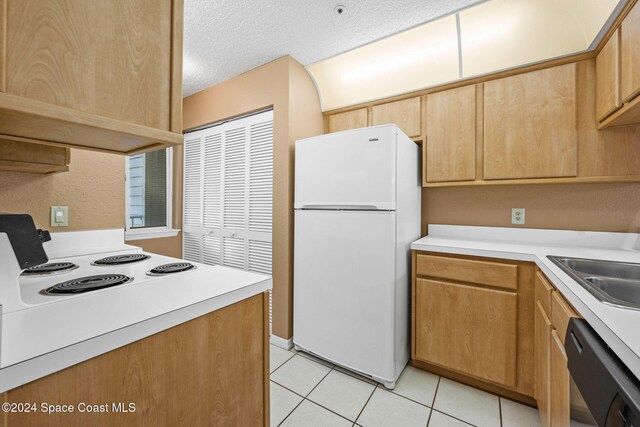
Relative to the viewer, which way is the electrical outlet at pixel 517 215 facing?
toward the camera

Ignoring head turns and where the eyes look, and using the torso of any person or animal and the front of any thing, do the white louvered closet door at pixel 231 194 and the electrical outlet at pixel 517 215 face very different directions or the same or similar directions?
same or similar directions

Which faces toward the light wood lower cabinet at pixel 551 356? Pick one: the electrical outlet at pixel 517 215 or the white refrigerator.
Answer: the electrical outlet

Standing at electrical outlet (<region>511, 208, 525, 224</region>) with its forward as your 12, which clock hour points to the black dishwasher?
The black dishwasher is roughly at 12 o'clock from the electrical outlet.

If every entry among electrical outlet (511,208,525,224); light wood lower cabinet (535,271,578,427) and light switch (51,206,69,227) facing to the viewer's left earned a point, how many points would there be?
1

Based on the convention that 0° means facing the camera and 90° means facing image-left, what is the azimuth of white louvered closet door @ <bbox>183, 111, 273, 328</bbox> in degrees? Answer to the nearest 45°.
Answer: approximately 45°

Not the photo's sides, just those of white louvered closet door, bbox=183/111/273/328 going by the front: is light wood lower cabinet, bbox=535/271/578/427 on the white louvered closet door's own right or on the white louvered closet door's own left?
on the white louvered closet door's own left

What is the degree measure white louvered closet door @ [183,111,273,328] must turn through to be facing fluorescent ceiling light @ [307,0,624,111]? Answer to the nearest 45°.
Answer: approximately 90° to its left

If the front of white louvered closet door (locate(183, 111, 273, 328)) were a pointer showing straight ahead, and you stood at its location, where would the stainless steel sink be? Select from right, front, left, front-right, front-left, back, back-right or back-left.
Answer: left

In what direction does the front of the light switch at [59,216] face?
toward the camera

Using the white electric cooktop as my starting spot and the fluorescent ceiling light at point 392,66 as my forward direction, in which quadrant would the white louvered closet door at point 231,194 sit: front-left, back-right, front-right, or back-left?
front-left

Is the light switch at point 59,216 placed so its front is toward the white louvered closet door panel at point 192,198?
no

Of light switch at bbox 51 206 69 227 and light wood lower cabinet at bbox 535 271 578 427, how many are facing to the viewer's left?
1

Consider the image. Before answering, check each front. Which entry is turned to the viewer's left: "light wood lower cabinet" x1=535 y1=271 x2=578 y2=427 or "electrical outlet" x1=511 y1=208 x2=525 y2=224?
the light wood lower cabinet

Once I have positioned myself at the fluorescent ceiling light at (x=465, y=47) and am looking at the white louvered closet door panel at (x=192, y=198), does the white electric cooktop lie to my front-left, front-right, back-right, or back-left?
front-left

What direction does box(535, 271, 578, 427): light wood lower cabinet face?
to the viewer's left

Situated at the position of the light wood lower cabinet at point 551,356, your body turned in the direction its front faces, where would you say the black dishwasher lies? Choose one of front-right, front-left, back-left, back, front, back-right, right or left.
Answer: left
